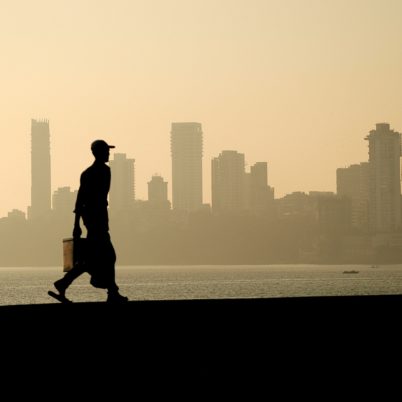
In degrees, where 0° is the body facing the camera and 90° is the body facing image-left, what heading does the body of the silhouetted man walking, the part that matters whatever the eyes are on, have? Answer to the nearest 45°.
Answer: approximately 270°

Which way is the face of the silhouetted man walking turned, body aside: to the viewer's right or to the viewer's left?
to the viewer's right
